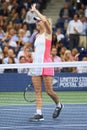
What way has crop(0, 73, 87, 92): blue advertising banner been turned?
toward the camera

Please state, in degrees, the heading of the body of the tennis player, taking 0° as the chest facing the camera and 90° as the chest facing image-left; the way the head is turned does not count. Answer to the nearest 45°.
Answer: approximately 45°

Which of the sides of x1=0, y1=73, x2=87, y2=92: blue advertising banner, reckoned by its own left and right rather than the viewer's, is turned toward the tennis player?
front

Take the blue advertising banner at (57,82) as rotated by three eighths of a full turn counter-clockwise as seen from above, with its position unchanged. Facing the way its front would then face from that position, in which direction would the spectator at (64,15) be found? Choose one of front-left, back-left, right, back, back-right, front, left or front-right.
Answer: front-left

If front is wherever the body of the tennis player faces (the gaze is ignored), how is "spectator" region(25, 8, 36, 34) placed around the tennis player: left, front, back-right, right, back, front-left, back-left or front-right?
back-right

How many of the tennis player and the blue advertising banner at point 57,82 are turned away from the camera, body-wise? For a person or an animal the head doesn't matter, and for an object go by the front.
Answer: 0

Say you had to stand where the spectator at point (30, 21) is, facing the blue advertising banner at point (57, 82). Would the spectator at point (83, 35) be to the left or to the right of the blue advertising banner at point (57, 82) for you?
left

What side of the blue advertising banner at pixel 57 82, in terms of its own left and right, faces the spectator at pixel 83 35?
back
